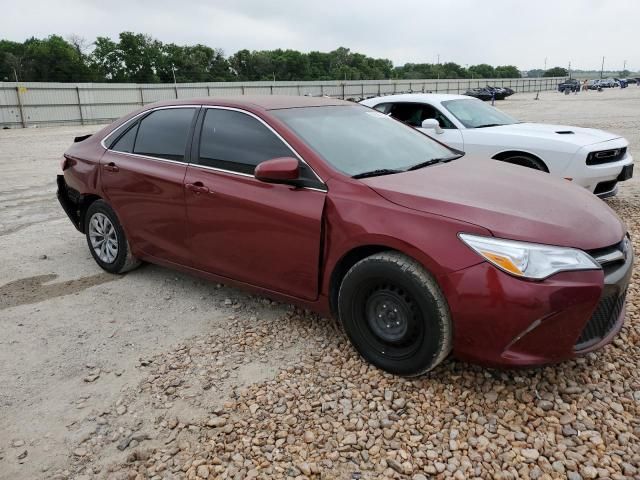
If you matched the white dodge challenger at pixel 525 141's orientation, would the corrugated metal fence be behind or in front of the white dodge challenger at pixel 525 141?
behind

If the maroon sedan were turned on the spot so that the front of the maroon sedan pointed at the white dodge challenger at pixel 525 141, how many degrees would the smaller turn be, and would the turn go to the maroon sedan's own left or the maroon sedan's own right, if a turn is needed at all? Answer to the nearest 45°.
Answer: approximately 90° to the maroon sedan's own left

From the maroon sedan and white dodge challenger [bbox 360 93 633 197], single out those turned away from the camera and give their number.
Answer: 0

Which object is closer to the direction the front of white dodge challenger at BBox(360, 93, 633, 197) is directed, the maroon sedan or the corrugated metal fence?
the maroon sedan

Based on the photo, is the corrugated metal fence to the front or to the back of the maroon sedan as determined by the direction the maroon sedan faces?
to the back

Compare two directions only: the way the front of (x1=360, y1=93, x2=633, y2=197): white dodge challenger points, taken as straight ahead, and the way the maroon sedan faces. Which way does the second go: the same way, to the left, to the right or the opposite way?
the same way

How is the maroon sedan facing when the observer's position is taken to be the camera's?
facing the viewer and to the right of the viewer

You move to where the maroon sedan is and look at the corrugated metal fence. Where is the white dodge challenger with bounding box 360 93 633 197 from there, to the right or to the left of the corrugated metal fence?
right

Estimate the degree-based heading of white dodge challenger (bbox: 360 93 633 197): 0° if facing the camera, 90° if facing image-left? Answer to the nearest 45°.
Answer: approximately 315°
